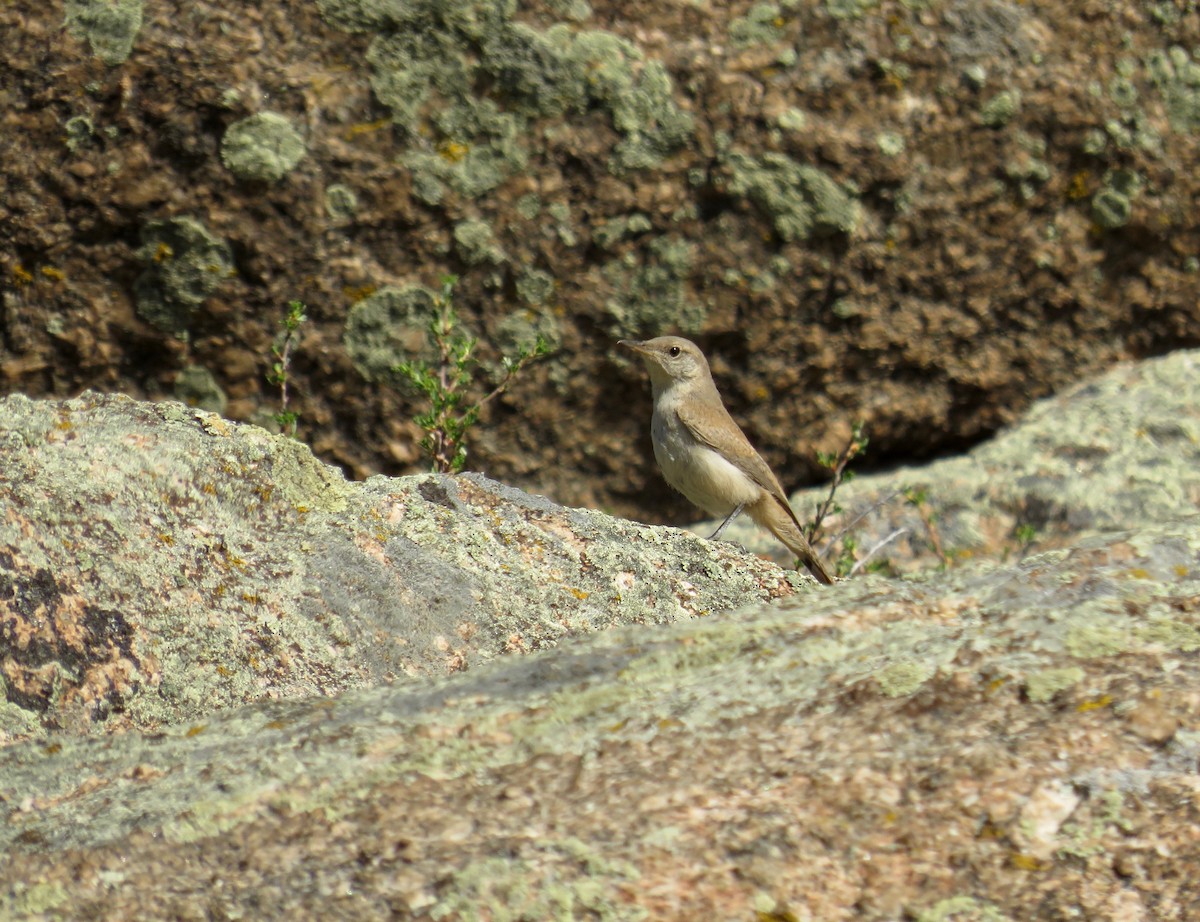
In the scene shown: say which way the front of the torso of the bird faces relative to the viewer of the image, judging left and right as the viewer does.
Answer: facing to the left of the viewer

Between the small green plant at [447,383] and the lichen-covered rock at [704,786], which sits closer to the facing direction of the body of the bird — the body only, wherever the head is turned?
the small green plant
